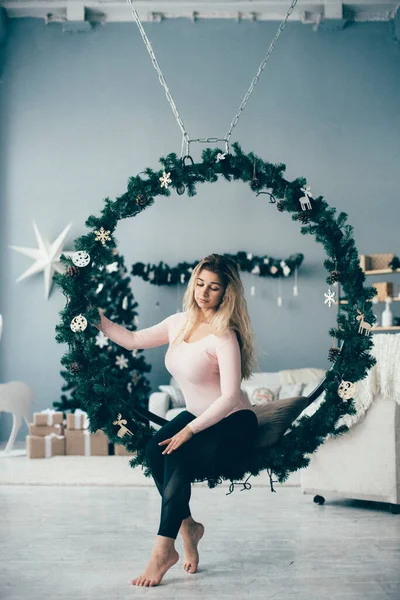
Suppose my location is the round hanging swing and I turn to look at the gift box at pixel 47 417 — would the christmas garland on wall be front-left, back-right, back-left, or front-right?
front-right

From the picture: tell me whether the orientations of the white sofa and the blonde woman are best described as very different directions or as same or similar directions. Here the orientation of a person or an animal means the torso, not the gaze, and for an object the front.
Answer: same or similar directions

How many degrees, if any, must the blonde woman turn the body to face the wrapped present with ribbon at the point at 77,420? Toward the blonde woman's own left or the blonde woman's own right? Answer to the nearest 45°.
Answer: approximately 135° to the blonde woman's own right

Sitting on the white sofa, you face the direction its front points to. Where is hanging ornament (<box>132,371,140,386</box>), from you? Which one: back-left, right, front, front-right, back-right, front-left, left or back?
right

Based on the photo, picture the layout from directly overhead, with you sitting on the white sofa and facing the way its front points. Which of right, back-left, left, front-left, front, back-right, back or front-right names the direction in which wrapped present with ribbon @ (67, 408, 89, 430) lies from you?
right

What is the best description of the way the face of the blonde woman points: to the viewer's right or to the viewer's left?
to the viewer's left

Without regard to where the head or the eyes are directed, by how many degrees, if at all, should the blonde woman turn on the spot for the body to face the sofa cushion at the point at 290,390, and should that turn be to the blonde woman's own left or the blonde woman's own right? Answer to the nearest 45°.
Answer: approximately 135° to the blonde woman's own right

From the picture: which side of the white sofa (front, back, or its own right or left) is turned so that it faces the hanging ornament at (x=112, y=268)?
right

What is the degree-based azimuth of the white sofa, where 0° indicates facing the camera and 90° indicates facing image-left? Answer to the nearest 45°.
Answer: approximately 45°

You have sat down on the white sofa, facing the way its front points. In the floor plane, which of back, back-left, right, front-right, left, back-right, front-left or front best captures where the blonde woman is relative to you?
front

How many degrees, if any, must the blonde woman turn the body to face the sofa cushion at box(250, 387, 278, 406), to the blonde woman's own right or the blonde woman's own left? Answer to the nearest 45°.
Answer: approximately 135° to the blonde woman's own right

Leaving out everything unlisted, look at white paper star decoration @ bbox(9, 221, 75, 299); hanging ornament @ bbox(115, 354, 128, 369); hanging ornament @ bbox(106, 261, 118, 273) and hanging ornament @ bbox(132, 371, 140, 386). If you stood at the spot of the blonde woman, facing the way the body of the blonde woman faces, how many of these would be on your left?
0

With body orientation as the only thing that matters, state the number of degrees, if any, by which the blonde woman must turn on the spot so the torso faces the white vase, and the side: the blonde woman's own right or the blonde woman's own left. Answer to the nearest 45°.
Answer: approximately 180°

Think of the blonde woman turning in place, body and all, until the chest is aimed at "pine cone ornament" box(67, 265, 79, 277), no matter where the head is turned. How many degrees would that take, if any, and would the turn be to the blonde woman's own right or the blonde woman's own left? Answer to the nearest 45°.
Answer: approximately 45° to the blonde woman's own right

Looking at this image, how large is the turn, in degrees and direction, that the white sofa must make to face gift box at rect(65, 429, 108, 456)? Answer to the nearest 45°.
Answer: approximately 90° to its right
